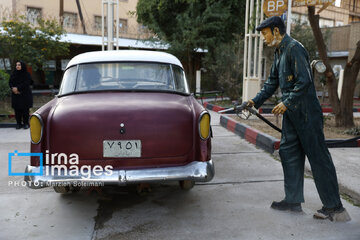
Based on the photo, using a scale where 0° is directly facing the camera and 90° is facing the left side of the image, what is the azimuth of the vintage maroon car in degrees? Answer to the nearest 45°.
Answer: approximately 180°

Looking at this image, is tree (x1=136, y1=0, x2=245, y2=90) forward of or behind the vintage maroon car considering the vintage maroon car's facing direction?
forward

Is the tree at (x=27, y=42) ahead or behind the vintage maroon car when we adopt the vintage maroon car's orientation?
ahead

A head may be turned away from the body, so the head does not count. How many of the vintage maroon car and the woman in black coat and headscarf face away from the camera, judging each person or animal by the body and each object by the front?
1

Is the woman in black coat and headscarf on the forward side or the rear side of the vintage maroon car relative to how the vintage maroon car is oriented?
on the forward side

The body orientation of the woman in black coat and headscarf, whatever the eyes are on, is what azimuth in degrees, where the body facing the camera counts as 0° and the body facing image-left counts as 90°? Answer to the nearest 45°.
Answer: approximately 45°

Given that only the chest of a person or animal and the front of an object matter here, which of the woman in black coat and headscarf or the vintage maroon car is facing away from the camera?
the vintage maroon car

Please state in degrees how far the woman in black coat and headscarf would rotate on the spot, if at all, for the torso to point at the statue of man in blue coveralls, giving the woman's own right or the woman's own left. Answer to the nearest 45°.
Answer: approximately 45° to the woman's own left

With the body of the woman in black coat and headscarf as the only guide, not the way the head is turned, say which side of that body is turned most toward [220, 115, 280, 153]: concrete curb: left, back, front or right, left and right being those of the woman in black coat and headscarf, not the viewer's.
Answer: left

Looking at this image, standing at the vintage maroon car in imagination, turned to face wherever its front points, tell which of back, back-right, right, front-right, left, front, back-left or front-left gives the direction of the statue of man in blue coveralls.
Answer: right

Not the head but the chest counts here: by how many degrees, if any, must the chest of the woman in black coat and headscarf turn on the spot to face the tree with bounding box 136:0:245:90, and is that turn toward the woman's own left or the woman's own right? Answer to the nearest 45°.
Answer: approximately 180°
